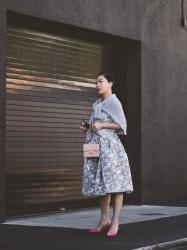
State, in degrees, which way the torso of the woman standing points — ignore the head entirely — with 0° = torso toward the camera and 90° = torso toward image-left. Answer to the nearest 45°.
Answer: approximately 45°

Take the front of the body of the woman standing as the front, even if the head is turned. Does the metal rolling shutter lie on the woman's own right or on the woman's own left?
on the woman's own right
